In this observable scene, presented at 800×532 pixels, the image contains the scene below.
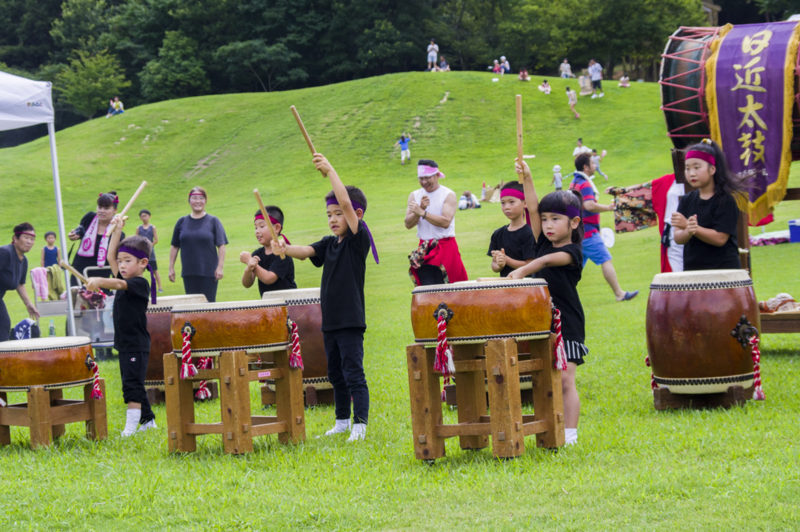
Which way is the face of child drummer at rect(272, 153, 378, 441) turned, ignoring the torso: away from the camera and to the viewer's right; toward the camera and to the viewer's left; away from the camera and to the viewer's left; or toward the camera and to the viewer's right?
toward the camera and to the viewer's left

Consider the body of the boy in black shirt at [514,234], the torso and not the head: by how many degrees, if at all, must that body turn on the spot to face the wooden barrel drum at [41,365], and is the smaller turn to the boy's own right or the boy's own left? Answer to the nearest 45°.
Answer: approximately 45° to the boy's own right

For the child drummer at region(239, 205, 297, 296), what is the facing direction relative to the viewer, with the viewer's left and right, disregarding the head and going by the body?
facing the viewer and to the left of the viewer

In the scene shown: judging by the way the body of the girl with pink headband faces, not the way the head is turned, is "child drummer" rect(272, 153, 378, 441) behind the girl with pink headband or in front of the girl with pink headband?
in front

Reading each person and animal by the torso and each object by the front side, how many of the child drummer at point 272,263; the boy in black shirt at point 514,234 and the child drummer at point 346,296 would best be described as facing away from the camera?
0

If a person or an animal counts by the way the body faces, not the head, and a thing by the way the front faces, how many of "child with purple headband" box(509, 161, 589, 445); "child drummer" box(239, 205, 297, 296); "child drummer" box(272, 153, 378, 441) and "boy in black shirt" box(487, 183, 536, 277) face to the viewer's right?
0

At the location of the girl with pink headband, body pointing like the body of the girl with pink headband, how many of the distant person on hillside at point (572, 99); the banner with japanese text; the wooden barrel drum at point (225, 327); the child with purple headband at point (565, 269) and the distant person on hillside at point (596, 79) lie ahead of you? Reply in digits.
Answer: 2

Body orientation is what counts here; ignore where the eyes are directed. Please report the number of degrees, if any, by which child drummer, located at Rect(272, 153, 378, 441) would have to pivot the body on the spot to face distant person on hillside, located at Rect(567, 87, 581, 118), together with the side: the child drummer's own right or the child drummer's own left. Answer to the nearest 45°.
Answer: approximately 135° to the child drummer's own right

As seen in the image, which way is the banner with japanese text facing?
toward the camera
